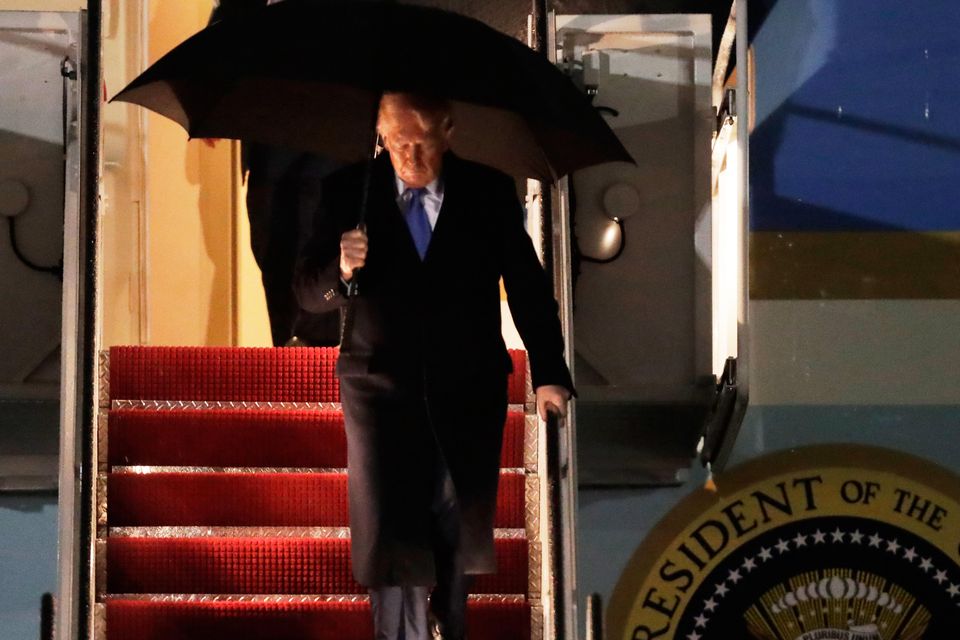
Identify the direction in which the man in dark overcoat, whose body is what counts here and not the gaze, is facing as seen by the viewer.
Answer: toward the camera
